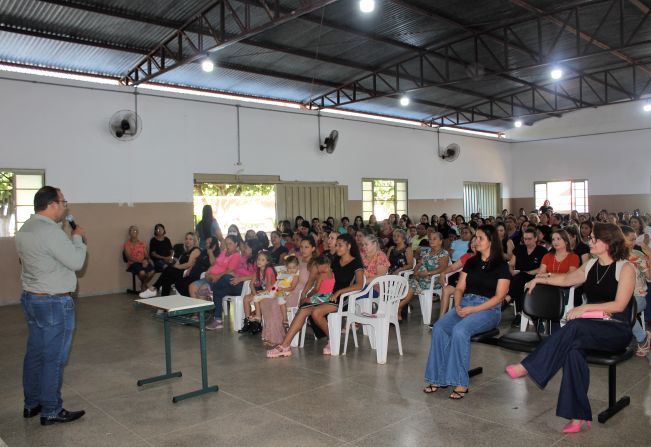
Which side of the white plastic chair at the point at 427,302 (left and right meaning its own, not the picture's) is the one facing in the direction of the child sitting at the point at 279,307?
front

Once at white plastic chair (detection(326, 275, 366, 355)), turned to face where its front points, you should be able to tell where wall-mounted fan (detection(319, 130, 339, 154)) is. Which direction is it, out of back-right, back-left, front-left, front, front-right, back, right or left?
back-right

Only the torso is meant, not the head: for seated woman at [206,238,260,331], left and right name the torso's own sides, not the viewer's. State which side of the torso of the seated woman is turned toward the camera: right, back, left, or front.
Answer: left

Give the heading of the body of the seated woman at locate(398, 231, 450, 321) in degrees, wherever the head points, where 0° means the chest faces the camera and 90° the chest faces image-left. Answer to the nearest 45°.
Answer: approximately 45°

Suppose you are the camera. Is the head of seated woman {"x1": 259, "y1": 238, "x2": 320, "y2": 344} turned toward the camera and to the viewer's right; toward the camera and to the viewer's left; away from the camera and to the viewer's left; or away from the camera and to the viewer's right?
toward the camera and to the viewer's left

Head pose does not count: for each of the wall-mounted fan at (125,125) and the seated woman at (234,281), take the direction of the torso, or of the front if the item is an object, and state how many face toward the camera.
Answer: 1

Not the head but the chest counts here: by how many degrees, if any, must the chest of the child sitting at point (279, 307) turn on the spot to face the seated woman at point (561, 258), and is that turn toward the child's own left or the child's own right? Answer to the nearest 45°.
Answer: approximately 135° to the child's own left

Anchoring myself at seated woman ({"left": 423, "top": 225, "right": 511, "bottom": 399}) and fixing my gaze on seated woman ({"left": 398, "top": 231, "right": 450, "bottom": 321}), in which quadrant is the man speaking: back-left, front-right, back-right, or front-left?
back-left

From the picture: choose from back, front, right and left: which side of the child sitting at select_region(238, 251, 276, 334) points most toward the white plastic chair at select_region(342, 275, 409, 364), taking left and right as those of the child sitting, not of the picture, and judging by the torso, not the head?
left

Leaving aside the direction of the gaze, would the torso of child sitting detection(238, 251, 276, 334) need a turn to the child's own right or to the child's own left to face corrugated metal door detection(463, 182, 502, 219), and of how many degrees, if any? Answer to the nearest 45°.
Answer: approximately 180°

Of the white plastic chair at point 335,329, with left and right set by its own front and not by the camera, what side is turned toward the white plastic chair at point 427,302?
back

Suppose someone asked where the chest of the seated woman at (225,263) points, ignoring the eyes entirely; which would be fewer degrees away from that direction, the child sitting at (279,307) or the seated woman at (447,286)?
the child sitting

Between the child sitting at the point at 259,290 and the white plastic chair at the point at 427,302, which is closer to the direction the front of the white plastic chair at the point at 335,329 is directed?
the child sitting

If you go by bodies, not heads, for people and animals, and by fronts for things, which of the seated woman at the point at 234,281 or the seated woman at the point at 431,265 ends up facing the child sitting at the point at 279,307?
the seated woman at the point at 431,265
